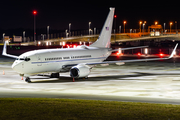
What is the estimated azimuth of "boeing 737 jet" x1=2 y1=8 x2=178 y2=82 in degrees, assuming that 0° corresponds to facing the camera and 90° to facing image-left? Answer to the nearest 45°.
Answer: approximately 45°
